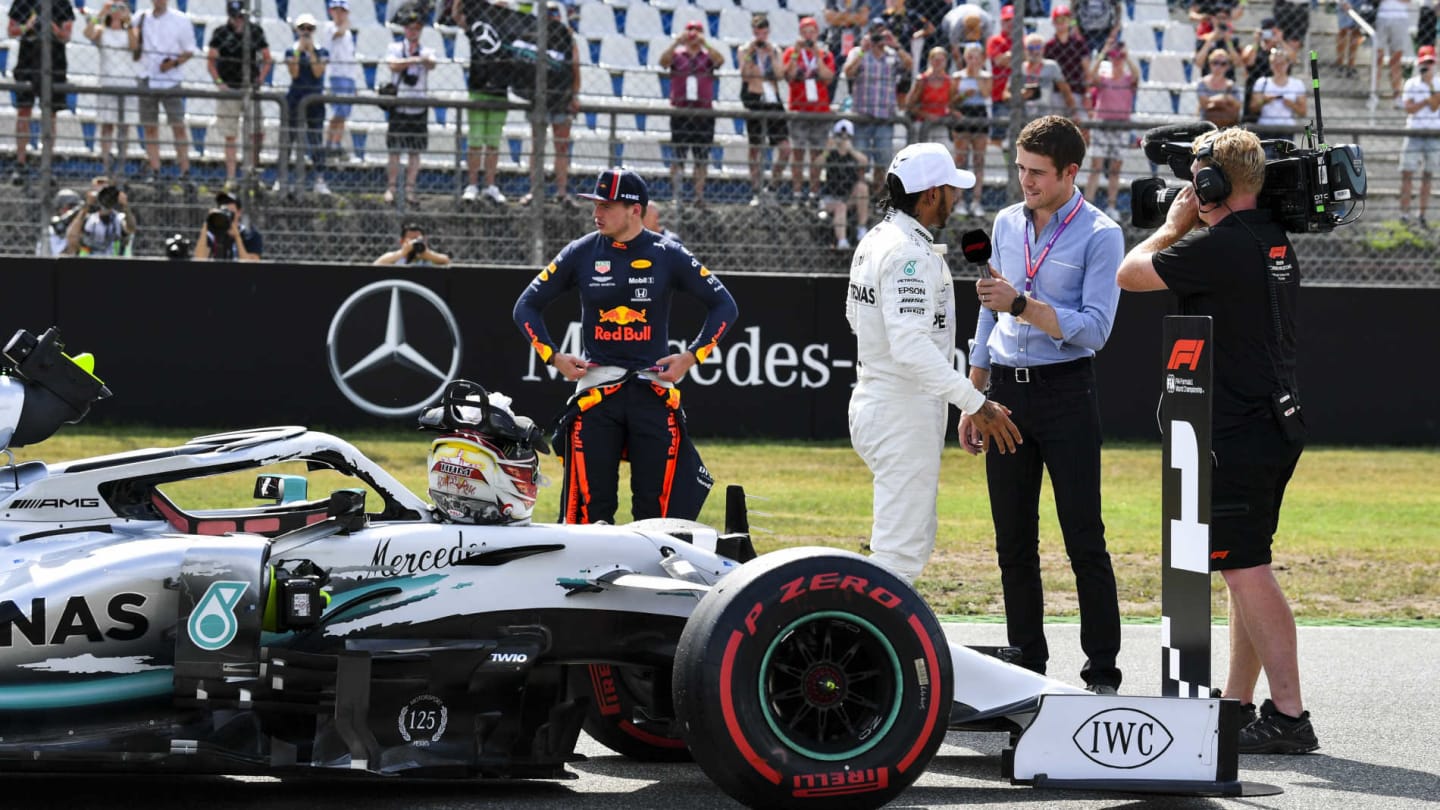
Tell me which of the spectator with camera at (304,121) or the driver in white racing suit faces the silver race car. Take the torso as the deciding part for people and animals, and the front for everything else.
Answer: the spectator with camera

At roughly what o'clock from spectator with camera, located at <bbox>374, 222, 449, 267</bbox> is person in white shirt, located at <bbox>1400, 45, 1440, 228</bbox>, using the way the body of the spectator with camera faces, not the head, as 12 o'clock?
The person in white shirt is roughly at 9 o'clock from the spectator with camera.

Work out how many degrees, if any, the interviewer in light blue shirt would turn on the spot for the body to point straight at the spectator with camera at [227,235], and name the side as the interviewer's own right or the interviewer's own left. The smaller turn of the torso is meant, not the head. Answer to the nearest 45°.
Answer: approximately 90° to the interviewer's own right

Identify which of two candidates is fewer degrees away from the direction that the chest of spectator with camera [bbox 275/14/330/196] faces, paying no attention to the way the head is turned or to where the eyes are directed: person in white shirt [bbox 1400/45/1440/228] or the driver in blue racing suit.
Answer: the driver in blue racing suit

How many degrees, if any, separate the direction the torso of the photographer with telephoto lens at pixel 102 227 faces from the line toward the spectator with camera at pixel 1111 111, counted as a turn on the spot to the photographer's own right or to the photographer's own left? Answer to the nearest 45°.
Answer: approximately 90° to the photographer's own left

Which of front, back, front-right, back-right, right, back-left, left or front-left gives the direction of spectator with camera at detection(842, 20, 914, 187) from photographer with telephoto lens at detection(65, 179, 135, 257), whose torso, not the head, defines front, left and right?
left
